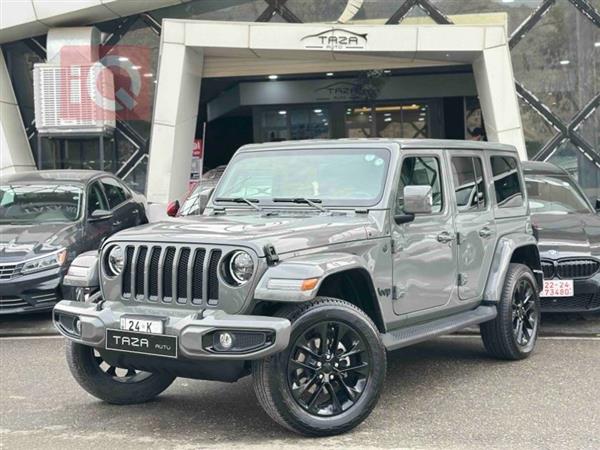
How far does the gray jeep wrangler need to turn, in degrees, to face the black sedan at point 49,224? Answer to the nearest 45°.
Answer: approximately 90° to its right

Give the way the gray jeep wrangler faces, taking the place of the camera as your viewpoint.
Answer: facing the viewer and to the left of the viewer

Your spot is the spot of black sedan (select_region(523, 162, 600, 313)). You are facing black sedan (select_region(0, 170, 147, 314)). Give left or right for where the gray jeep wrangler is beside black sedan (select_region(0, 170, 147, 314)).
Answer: left

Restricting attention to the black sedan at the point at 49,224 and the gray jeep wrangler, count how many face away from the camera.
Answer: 0

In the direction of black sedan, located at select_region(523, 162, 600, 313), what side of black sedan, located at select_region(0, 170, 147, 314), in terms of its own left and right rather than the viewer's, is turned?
left

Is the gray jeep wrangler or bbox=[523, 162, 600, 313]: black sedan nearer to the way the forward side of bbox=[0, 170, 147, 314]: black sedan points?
the gray jeep wrangler

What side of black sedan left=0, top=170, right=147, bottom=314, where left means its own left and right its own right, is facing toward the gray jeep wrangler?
left

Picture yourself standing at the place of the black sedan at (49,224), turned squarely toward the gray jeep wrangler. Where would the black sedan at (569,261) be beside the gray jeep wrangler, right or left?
left

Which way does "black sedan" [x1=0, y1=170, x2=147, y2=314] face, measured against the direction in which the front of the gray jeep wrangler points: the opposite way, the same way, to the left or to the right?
the same way
